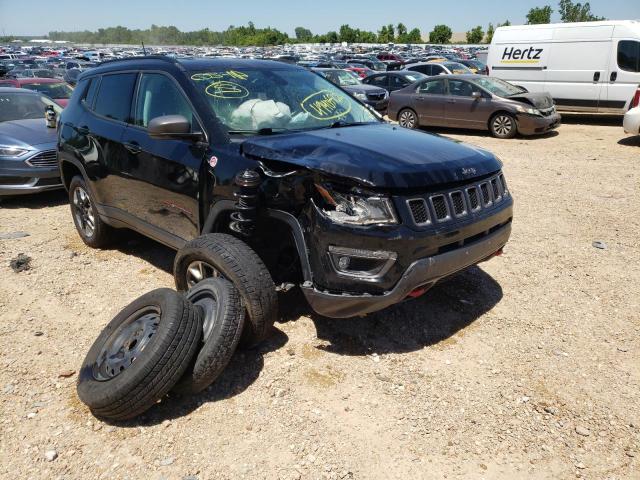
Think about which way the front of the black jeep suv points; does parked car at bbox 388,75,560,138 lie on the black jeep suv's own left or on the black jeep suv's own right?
on the black jeep suv's own left

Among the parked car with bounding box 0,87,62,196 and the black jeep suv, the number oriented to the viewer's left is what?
0

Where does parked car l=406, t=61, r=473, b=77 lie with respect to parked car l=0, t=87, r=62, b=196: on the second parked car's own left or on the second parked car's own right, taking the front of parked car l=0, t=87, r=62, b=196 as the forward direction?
on the second parked car's own left

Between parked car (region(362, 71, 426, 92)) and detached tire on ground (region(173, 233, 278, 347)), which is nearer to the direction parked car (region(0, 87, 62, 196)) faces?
the detached tire on ground

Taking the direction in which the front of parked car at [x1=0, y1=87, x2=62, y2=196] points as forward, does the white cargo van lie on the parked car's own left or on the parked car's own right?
on the parked car's own left

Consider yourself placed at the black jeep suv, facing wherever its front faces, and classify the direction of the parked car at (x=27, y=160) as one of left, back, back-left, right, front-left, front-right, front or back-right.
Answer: back

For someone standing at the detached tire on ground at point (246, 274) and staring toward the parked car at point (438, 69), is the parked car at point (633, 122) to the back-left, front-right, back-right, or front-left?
front-right

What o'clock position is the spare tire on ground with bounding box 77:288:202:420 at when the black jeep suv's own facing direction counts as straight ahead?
The spare tire on ground is roughly at 3 o'clock from the black jeep suv.

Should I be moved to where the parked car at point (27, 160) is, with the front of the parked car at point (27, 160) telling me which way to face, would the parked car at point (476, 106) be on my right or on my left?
on my left

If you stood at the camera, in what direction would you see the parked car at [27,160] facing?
facing the viewer and to the right of the viewer

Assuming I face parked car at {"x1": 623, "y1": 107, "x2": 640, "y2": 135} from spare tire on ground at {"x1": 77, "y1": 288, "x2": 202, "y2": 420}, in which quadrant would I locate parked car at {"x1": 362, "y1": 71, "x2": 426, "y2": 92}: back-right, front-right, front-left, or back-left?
front-left
